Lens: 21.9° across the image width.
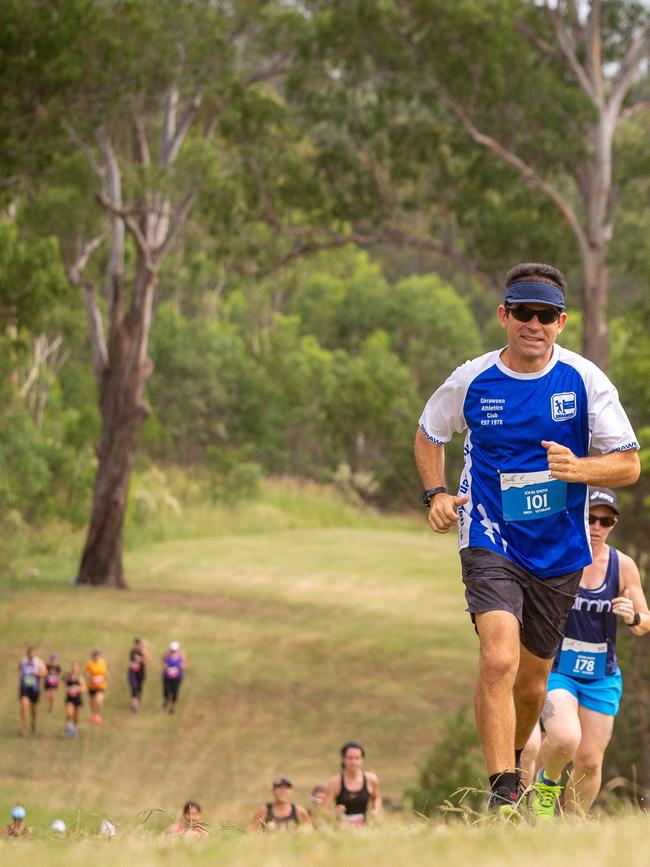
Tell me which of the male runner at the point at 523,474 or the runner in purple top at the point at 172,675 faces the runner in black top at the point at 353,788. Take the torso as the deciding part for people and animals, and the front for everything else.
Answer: the runner in purple top

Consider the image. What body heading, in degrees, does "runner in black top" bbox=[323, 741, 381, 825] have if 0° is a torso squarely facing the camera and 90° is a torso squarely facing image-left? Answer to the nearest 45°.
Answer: approximately 0°

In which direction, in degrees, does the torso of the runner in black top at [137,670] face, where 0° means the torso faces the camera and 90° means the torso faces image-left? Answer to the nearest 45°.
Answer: approximately 0°

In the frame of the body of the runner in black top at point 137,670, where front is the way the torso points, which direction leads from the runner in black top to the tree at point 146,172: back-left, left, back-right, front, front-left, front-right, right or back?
back
